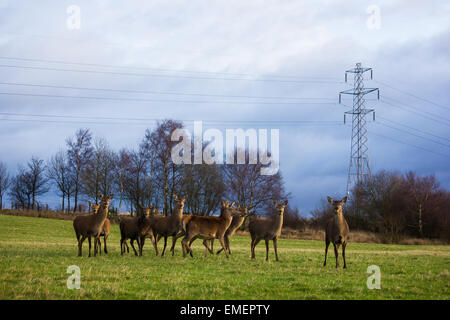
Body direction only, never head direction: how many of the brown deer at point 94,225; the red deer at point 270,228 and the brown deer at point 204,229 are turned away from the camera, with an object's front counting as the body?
0

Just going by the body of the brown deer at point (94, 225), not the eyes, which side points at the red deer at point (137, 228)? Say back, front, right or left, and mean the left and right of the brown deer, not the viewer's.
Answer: left

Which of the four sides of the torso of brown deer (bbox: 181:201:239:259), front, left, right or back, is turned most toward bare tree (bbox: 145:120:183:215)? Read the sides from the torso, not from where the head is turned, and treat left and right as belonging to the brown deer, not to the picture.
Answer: left

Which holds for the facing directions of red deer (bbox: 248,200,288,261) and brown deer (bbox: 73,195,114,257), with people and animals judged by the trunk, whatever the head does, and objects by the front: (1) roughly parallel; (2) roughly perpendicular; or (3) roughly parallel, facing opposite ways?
roughly parallel

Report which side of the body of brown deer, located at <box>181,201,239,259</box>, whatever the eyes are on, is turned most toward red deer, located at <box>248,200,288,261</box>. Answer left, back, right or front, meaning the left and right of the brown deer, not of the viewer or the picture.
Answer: front

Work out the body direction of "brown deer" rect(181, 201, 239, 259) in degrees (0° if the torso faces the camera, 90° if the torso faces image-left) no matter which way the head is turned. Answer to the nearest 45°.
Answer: approximately 270°

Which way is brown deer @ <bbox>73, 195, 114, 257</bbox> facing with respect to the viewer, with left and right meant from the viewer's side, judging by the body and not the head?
facing the viewer and to the right of the viewer

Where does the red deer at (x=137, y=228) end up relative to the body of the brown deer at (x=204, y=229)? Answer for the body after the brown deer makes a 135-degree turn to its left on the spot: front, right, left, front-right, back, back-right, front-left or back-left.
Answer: front

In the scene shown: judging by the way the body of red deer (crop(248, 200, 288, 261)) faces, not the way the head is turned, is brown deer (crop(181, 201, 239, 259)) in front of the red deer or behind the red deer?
behind

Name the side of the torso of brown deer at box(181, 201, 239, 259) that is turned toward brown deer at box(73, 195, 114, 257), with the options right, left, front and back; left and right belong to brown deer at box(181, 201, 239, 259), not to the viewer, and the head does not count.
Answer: back
